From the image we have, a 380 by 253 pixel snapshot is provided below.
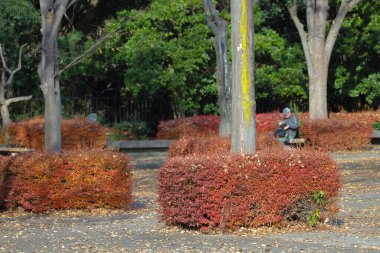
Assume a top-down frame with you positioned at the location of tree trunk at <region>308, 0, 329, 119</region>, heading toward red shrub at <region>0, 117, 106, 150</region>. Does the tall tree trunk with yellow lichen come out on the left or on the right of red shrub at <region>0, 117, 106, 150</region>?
left

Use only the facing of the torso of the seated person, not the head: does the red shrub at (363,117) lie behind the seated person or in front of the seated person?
behind

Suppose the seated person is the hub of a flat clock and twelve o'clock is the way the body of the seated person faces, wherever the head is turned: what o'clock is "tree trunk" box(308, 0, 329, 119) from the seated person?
The tree trunk is roughly at 5 o'clock from the seated person.

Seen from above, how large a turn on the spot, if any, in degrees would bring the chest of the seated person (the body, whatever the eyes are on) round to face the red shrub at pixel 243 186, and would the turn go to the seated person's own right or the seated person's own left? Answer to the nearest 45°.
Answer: approximately 45° to the seated person's own left

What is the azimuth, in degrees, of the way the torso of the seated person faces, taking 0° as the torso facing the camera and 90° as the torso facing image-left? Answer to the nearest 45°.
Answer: approximately 45°

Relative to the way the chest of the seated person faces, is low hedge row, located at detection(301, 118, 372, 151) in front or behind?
behind

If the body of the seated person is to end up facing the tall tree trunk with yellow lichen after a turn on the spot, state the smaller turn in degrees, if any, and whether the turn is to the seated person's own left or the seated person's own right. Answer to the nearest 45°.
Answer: approximately 45° to the seated person's own left
